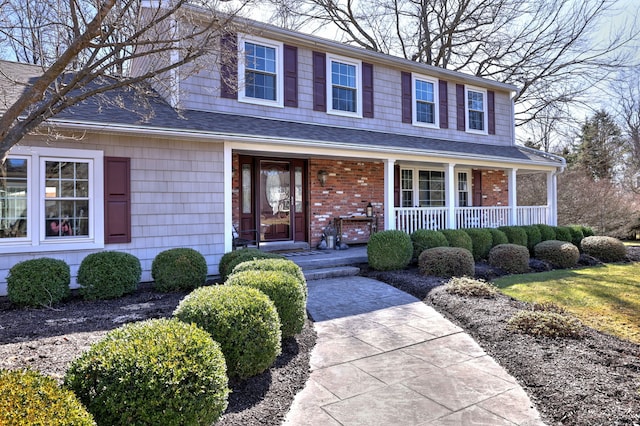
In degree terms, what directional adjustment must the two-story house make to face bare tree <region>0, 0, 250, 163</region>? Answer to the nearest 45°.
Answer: approximately 45° to its right

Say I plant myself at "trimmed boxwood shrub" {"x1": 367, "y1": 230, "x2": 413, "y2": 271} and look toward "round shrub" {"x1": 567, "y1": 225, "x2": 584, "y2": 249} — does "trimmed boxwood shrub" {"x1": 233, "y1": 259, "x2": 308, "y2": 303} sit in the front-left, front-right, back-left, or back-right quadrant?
back-right

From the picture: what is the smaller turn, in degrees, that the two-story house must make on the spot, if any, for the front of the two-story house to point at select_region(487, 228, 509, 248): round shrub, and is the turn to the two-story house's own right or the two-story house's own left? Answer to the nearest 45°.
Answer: approximately 45° to the two-story house's own left

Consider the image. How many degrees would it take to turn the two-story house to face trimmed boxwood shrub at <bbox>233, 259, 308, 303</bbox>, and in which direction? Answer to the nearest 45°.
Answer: approximately 45° to its right

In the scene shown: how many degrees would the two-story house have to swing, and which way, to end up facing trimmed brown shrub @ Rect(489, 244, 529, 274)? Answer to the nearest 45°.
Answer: approximately 45° to its left

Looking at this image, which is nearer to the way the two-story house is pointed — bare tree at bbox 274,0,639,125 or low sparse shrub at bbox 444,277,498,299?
the low sparse shrub

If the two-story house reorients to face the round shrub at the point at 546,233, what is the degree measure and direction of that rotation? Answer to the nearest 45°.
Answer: approximately 45° to its left

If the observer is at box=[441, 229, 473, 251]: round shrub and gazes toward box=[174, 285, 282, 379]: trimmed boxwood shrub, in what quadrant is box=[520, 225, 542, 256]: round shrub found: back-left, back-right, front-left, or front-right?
back-left

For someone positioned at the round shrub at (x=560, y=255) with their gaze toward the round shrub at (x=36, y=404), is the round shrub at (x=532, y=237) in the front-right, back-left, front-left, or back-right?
back-right

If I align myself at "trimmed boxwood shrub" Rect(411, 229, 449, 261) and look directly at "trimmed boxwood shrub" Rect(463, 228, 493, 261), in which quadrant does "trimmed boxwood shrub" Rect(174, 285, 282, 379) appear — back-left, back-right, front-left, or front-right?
back-right

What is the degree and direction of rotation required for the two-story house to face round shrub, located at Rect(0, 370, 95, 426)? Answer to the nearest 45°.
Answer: approximately 45° to its right

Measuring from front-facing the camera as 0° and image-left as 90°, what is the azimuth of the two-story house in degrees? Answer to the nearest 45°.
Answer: approximately 315°

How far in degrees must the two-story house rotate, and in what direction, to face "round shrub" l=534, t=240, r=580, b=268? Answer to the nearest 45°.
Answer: approximately 45° to its left
